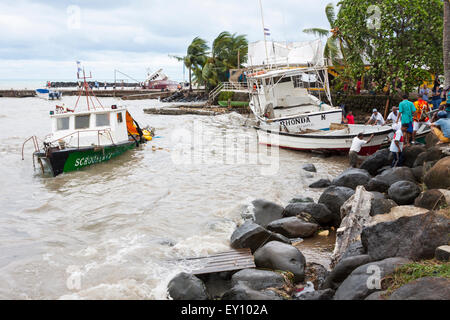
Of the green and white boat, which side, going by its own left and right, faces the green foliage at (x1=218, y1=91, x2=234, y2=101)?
back

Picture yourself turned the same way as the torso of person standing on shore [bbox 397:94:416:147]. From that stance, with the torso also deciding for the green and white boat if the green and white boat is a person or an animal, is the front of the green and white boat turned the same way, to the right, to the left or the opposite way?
the opposite way
